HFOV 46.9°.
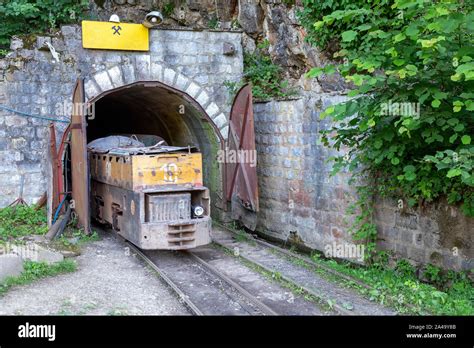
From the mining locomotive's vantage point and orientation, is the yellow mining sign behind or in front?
behind

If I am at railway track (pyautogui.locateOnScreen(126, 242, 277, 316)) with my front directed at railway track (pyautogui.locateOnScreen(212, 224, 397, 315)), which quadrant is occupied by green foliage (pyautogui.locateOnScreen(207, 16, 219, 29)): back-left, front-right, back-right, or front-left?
front-left

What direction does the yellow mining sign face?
toward the camera

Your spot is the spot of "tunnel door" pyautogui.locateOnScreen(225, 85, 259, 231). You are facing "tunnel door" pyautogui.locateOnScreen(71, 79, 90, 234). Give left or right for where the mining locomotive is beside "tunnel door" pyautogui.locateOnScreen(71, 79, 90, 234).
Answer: left

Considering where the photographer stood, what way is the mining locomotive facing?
facing the viewer and to the right of the viewer

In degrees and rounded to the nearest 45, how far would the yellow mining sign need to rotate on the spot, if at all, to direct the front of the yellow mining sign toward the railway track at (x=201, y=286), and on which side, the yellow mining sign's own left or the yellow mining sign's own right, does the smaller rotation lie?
0° — it already faces it

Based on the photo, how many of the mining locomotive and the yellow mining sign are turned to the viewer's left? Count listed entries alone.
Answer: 0

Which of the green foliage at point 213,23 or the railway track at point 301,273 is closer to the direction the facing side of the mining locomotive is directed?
the railway track

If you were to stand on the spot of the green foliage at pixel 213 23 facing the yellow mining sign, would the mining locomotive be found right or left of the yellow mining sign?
left

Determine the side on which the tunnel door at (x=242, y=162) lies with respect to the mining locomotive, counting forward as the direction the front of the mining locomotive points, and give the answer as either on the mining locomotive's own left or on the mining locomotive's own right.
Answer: on the mining locomotive's own left

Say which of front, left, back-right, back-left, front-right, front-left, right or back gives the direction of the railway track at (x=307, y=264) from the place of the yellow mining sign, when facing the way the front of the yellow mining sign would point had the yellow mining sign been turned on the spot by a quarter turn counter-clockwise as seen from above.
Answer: front-right

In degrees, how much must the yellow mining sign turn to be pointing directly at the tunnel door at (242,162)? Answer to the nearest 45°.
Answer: approximately 45° to its left

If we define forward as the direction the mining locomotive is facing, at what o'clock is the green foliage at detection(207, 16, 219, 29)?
The green foliage is roughly at 8 o'clock from the mining locomotive.
